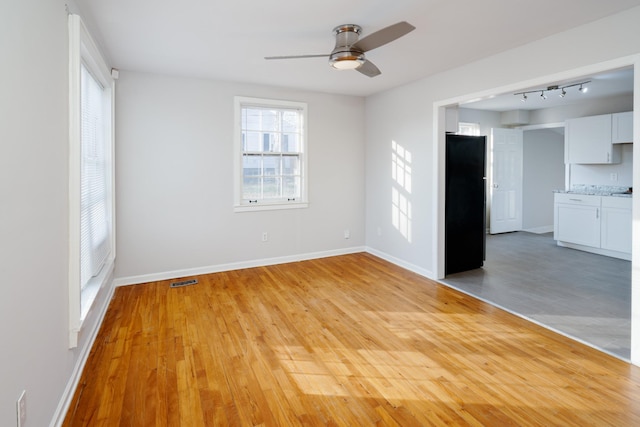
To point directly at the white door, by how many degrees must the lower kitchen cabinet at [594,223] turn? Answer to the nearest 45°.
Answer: approximately 90° to its right

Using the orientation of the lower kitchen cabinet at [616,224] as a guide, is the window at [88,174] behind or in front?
in front

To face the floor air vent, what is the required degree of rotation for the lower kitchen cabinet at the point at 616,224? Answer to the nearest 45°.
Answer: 0° — it already faces it

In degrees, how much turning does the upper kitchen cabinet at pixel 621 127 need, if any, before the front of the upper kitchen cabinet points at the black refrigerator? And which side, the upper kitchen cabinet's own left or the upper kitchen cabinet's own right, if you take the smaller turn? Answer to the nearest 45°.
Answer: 0° — it already faces it

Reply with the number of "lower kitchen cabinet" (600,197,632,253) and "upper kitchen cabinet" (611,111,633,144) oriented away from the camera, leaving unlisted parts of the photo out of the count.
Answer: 0

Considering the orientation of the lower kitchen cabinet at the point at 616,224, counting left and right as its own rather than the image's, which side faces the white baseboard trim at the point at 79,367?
front

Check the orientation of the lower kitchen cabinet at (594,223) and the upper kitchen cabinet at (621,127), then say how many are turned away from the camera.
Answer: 0

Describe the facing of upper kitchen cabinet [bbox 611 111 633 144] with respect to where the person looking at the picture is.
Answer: facing the viewer and to the left of the viewer

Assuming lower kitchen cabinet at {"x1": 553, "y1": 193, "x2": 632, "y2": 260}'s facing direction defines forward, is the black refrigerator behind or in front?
in front

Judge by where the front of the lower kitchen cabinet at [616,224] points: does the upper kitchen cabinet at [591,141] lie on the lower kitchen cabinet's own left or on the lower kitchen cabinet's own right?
on the lower kitchen cabinet's own right
